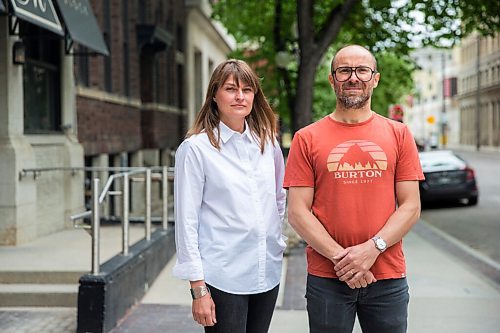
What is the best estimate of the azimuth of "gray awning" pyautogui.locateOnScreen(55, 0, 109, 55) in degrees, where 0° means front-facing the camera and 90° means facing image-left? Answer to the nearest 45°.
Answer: approximately 315°

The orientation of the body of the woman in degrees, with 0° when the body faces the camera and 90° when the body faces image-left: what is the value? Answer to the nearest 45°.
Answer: approximately 315°

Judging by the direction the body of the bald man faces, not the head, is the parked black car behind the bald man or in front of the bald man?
behind

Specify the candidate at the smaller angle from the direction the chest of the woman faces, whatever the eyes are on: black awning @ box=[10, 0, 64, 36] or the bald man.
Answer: the bald man

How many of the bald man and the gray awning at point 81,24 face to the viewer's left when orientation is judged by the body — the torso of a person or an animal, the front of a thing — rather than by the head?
0

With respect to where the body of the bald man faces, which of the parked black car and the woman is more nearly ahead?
the woman

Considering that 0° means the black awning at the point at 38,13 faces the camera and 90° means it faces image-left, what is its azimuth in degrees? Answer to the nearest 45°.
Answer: approximately 315°

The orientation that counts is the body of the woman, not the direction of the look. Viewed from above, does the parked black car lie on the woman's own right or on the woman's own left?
on the woman's own left
